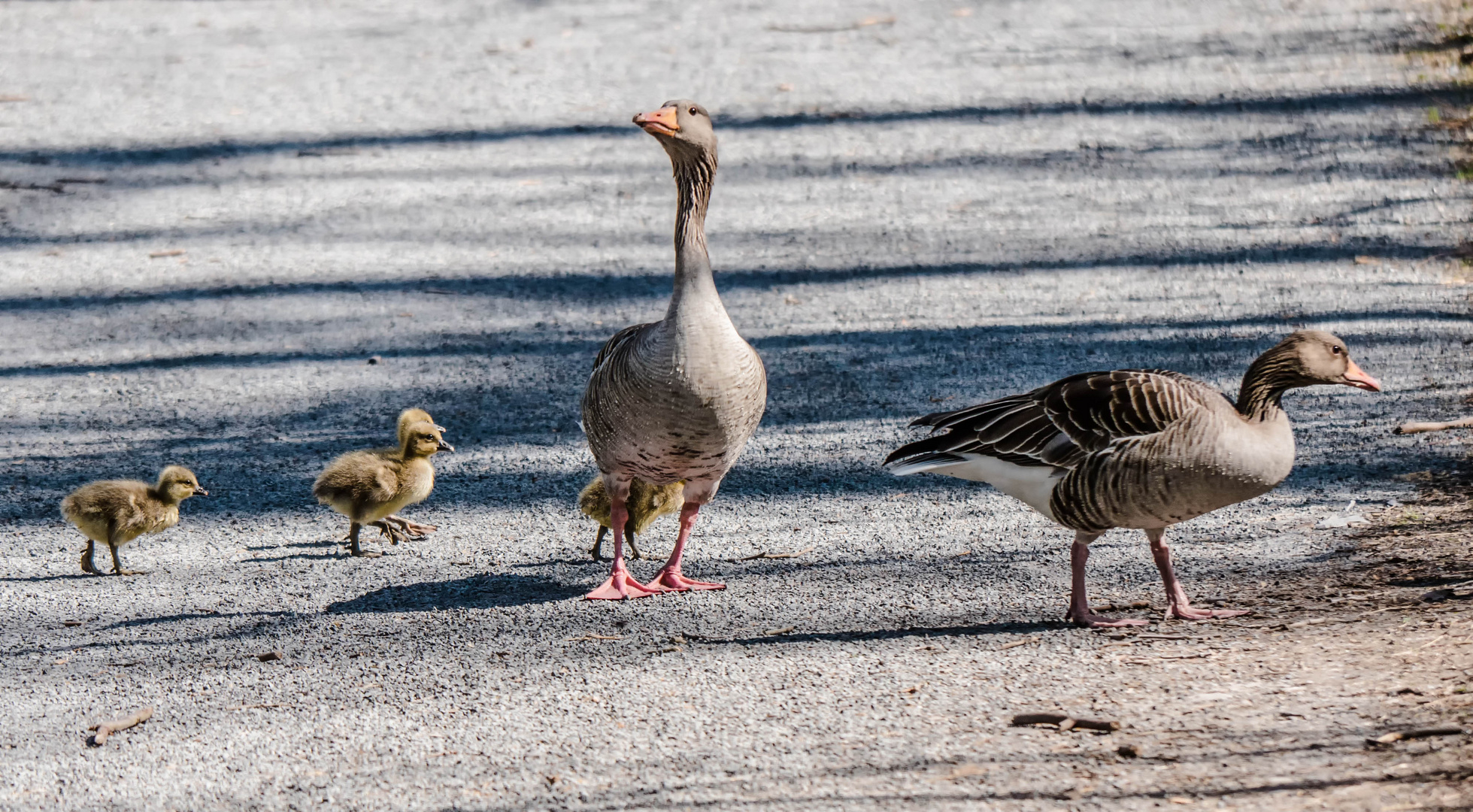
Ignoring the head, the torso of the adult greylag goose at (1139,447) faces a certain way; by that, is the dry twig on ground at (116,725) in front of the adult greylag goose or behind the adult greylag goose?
behind

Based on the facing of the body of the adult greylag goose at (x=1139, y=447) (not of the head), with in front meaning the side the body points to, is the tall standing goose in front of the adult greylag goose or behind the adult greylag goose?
behind

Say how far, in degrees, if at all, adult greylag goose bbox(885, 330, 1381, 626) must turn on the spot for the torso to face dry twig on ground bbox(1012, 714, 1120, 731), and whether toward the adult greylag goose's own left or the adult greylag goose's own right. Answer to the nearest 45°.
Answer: approximately 90° to the adult greylag goose's own right

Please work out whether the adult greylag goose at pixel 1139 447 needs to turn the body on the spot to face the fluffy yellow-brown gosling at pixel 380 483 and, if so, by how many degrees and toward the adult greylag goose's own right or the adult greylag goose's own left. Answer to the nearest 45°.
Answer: approximately 180°

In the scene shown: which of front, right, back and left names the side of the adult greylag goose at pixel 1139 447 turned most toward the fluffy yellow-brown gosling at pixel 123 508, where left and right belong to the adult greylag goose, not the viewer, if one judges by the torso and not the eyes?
back

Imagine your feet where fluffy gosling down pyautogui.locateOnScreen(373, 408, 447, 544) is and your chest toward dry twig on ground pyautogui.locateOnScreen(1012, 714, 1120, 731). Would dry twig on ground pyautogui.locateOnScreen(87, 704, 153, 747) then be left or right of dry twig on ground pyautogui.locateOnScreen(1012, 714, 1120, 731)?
right

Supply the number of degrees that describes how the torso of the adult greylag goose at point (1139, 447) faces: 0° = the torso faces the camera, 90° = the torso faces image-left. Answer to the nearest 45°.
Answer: approximately 270°
